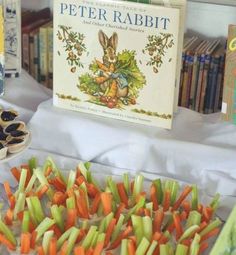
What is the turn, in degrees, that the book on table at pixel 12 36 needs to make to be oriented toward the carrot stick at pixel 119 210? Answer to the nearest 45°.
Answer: approximately 45° to its left

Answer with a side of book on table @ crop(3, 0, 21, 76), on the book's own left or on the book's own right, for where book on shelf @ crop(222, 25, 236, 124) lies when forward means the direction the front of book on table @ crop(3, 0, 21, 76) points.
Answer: on the book's own left

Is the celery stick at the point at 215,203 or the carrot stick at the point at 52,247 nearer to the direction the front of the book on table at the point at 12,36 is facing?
the carrot stick

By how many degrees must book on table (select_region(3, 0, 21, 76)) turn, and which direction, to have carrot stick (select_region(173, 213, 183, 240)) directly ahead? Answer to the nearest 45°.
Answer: approximately 45° to its left

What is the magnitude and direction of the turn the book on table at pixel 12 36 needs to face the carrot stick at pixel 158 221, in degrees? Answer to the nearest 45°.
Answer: approximately 45° to its left

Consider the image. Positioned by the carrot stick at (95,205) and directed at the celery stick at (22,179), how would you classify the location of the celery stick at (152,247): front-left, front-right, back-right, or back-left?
back-left

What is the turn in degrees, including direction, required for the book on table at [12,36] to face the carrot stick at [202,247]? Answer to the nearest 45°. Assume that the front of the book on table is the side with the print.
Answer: approximately 45° to its left

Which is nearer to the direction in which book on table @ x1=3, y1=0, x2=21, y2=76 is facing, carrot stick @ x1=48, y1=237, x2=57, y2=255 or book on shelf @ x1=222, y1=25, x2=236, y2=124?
the carrot stick

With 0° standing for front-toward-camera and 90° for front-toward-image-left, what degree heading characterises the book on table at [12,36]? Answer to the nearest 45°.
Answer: approximately 0°

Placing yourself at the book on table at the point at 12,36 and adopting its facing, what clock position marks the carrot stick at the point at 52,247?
The carrot stick is roughly at 12 o'clock from the book on table.

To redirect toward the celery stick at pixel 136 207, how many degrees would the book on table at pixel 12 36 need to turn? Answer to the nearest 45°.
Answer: approximately 45° to its left
